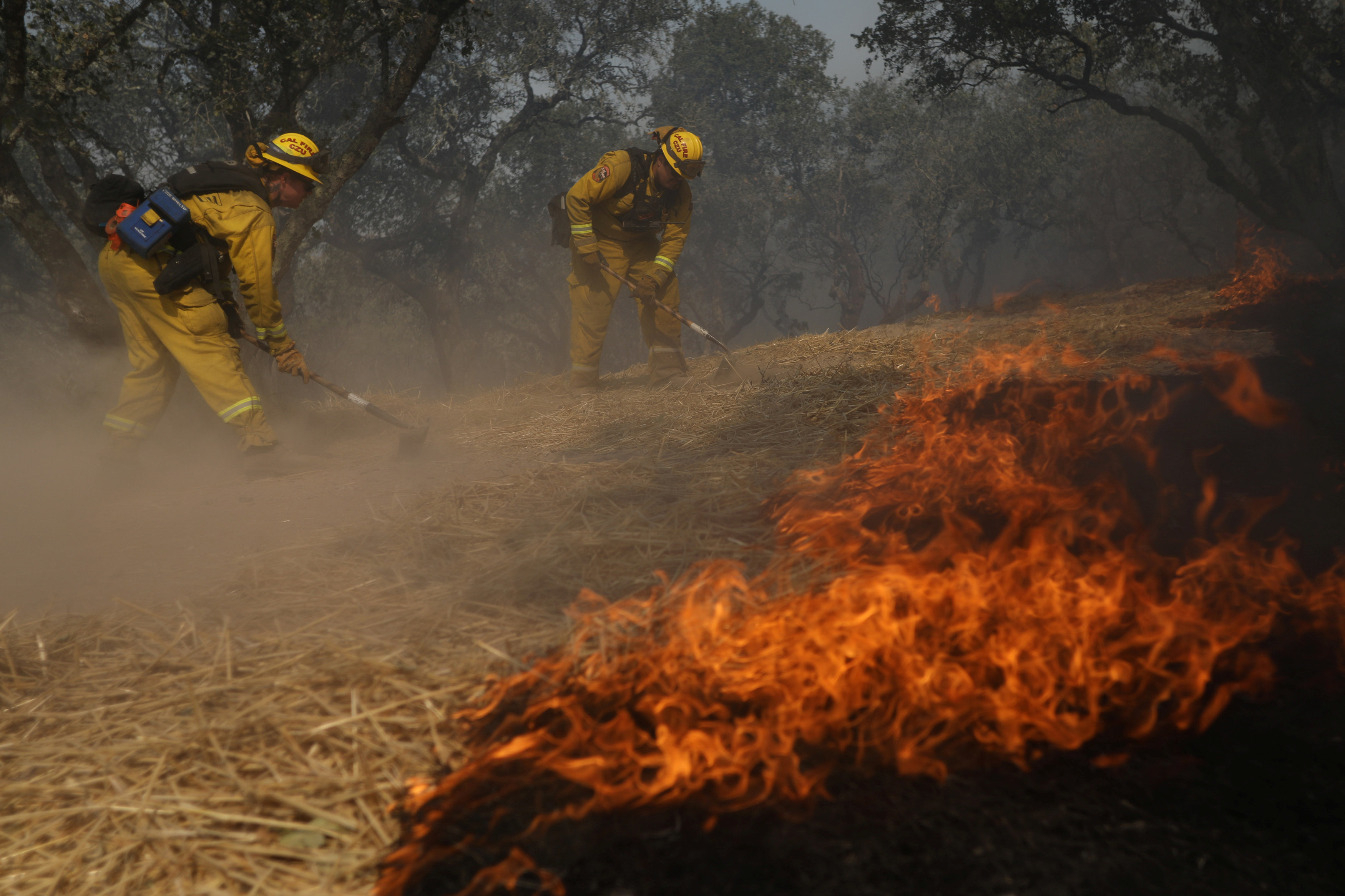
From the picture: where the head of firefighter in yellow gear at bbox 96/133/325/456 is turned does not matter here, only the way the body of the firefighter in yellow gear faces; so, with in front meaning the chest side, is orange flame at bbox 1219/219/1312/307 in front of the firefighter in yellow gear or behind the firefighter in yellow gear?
in front

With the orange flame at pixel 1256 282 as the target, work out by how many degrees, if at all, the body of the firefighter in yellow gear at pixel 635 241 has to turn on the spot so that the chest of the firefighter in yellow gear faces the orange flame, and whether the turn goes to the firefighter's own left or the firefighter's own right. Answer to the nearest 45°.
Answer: approximately 45° to the firefighter's own left

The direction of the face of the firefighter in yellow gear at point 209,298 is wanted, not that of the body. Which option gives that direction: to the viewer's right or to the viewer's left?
to the viewer's right

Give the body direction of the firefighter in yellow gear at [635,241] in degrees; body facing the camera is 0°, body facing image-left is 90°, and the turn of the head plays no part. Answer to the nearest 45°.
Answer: approximately 315°

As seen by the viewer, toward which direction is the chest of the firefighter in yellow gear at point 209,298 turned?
to the viewer's right

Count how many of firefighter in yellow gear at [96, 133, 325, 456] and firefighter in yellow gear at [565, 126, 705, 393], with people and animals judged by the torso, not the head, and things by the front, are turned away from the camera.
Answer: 0

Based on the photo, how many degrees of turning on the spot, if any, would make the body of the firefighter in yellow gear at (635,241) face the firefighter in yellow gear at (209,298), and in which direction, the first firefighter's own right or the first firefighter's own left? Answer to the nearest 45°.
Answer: approximately 90° to the first firefighter's own right
